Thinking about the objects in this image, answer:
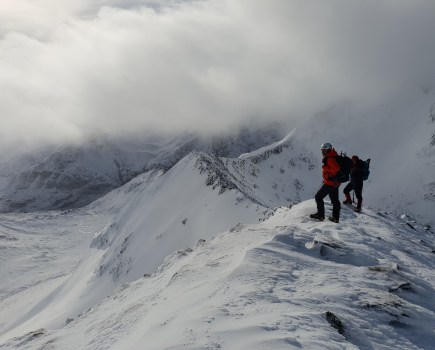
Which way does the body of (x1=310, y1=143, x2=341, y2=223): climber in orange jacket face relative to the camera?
to the viewer's left
